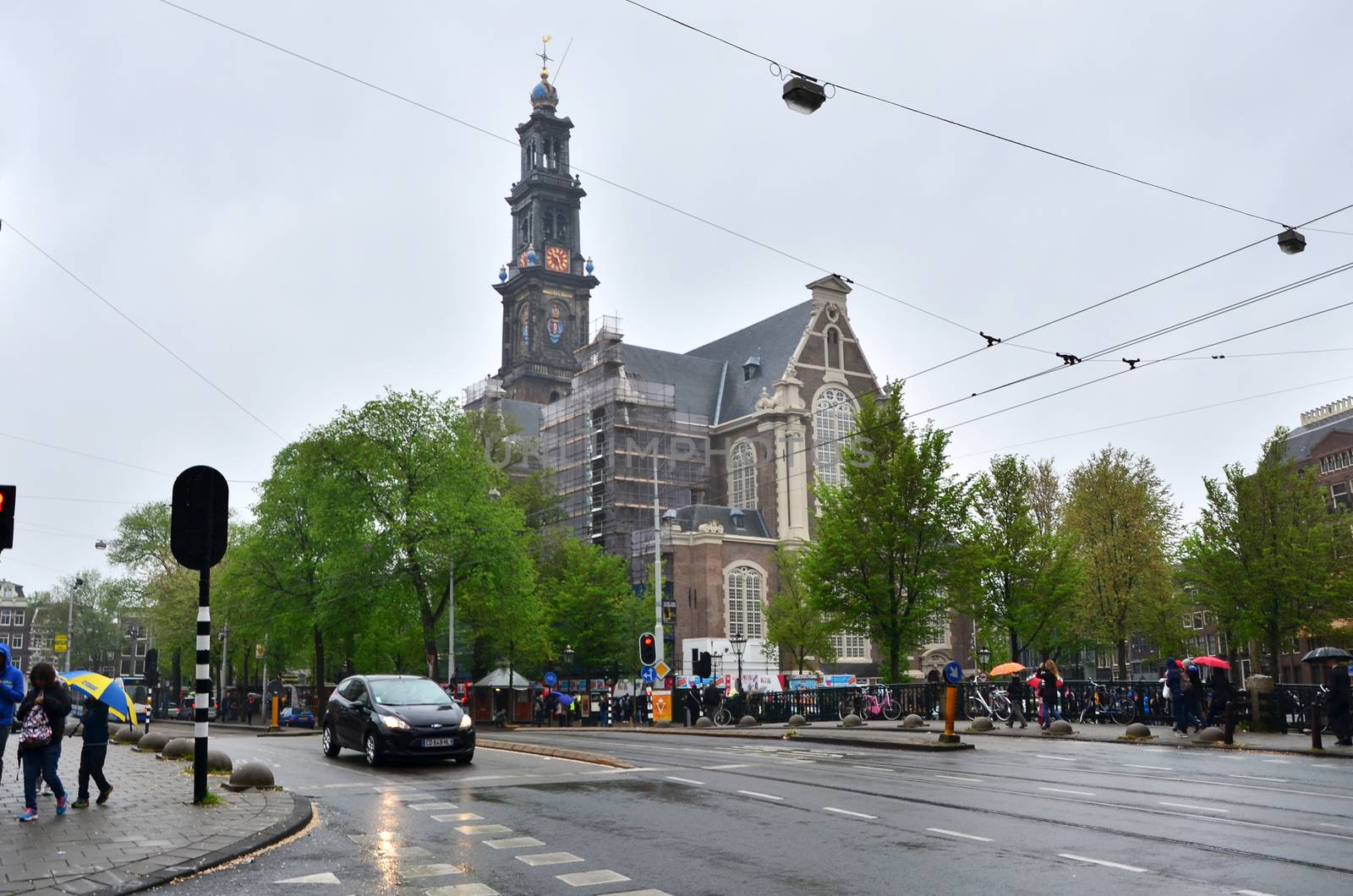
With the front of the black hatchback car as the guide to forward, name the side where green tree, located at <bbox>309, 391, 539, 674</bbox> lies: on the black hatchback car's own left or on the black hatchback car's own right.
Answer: on the black hatchback car's own left

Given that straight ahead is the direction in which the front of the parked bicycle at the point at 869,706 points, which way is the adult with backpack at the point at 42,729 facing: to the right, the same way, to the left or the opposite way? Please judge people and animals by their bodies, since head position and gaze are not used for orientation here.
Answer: to the right

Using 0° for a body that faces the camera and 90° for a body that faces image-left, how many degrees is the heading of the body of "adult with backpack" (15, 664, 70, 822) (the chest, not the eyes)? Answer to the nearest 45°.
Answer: approximately 45°

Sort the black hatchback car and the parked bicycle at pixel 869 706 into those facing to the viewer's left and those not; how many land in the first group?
0

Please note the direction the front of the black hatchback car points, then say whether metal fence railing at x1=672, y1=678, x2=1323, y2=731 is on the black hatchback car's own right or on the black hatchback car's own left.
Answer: on the black hatchback car's own left

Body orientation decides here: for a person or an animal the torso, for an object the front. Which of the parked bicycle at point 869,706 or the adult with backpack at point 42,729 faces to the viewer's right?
the parked bicycle

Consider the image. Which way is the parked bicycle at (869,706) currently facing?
to the viewer's right

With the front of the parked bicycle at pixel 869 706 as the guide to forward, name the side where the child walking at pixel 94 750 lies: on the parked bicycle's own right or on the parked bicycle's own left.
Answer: on the parked bicycle's own right
